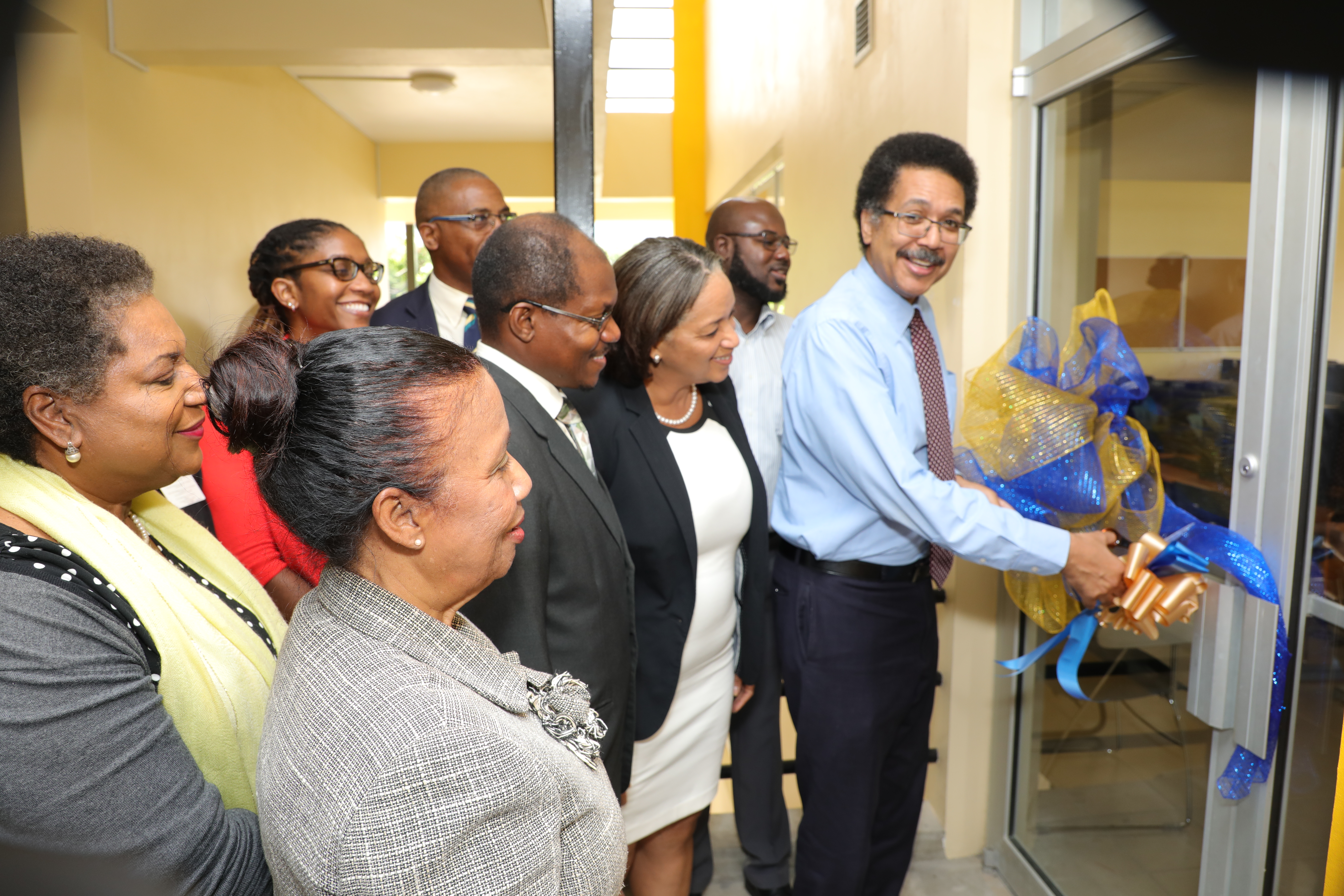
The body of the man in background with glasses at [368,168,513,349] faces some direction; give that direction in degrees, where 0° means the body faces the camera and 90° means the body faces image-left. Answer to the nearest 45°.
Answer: approximately 315°

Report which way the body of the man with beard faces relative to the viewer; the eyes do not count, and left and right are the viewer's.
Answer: facing the viewer and to the right of the viewer

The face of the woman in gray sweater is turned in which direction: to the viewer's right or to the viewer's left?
to the viewer's right

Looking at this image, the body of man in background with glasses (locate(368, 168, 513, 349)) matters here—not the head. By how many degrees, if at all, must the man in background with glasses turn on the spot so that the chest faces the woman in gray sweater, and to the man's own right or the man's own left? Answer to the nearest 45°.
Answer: approximately 45° to the man's own right

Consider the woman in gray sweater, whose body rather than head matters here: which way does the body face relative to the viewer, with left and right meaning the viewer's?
facing to the right of the viewer

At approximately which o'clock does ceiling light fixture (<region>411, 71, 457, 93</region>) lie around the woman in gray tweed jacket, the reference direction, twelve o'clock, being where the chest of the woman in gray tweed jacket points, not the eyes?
The ceiling light fixture is roughly at 9 o'clock from the woman in gray tweed jacket.

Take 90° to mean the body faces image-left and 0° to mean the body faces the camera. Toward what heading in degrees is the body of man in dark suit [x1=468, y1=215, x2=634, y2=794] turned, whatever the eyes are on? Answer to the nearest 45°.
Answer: approximately 270°

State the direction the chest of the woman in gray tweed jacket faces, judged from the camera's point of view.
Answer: to the viewer's right

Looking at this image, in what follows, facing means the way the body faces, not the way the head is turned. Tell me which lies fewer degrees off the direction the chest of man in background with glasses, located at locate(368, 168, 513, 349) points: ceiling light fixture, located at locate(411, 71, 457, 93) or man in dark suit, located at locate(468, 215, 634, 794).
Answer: the man in dark suit

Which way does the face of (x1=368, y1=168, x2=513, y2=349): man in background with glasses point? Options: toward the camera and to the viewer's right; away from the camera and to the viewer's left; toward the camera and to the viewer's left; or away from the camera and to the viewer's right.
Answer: toward the camera and to the viewer's right

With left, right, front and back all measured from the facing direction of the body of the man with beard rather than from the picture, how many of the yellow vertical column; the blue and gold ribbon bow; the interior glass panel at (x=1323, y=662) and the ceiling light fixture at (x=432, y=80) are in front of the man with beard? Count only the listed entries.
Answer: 2

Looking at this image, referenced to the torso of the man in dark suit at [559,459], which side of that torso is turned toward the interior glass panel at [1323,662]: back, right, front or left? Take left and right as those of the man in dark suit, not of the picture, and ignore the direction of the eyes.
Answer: front

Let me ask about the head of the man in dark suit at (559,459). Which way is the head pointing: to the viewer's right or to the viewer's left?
to the viewer's right
